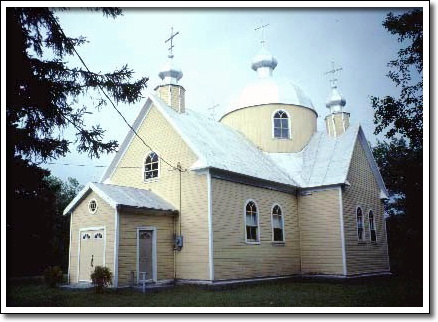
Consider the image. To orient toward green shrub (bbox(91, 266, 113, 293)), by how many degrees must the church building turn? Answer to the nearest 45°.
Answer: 0° — it already faces it

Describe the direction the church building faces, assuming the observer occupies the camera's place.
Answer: facing the viewer and to the left of the viewer

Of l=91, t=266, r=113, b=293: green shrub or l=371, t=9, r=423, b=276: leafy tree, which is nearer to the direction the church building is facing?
the green shrub

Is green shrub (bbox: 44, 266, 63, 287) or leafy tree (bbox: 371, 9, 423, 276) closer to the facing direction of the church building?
the green shrub

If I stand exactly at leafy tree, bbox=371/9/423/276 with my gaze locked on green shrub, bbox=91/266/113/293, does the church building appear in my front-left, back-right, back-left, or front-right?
front-right

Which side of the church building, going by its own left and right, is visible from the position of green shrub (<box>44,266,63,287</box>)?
front

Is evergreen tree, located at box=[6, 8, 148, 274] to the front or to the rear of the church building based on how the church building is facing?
to the front

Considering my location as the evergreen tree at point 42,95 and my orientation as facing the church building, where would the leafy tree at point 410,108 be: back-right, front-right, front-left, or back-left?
front-right

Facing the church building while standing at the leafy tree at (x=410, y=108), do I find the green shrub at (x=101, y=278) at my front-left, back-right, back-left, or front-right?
front-left

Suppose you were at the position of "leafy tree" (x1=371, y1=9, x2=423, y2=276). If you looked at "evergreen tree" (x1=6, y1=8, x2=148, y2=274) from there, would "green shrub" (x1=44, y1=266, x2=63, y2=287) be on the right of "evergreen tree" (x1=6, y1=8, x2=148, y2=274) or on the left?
right
